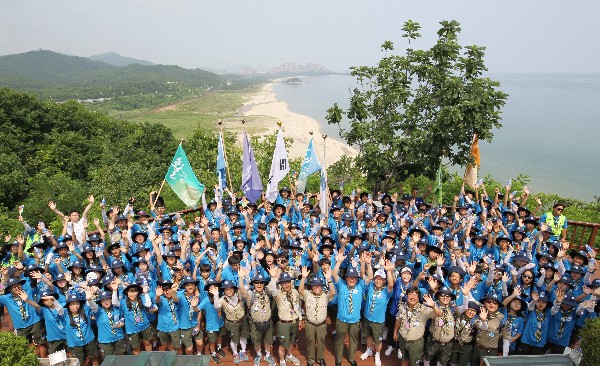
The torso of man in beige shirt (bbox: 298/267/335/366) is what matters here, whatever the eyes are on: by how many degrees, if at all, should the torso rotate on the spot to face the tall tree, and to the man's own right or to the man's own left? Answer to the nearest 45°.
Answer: approximately 135° to the man's own left

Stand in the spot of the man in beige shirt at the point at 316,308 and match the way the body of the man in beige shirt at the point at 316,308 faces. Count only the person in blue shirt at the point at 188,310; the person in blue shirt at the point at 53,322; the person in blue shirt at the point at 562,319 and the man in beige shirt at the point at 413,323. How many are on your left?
2

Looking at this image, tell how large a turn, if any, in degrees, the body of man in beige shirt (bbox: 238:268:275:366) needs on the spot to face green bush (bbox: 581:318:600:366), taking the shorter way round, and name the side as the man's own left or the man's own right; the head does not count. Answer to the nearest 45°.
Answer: approximately 45° to the man's own left

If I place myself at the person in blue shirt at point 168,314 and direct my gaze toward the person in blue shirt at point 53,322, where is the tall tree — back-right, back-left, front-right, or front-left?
back-right

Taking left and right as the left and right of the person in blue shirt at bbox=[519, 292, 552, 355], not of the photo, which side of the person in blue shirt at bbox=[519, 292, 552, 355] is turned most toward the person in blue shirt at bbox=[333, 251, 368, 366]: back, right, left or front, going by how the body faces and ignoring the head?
right

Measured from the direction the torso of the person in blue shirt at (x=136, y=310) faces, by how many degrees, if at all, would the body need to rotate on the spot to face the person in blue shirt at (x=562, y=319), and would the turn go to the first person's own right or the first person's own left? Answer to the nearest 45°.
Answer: approximately 45° to the first person's own left

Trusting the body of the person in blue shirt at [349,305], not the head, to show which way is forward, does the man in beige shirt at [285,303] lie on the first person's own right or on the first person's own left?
on the first person's own right

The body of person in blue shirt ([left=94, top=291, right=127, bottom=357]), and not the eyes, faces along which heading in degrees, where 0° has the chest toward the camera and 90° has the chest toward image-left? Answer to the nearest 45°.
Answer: approximately 0°

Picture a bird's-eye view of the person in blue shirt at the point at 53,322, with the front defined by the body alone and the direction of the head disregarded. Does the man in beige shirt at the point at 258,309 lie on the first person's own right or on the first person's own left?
on the first person's own left

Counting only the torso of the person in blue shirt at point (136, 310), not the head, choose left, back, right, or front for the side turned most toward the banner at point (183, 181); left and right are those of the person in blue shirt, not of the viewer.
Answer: back

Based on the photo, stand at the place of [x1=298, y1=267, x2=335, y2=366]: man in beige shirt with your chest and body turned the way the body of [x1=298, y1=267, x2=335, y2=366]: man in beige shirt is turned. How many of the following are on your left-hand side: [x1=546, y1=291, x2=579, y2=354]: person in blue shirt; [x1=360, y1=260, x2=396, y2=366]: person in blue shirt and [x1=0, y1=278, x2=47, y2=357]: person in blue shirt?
2
